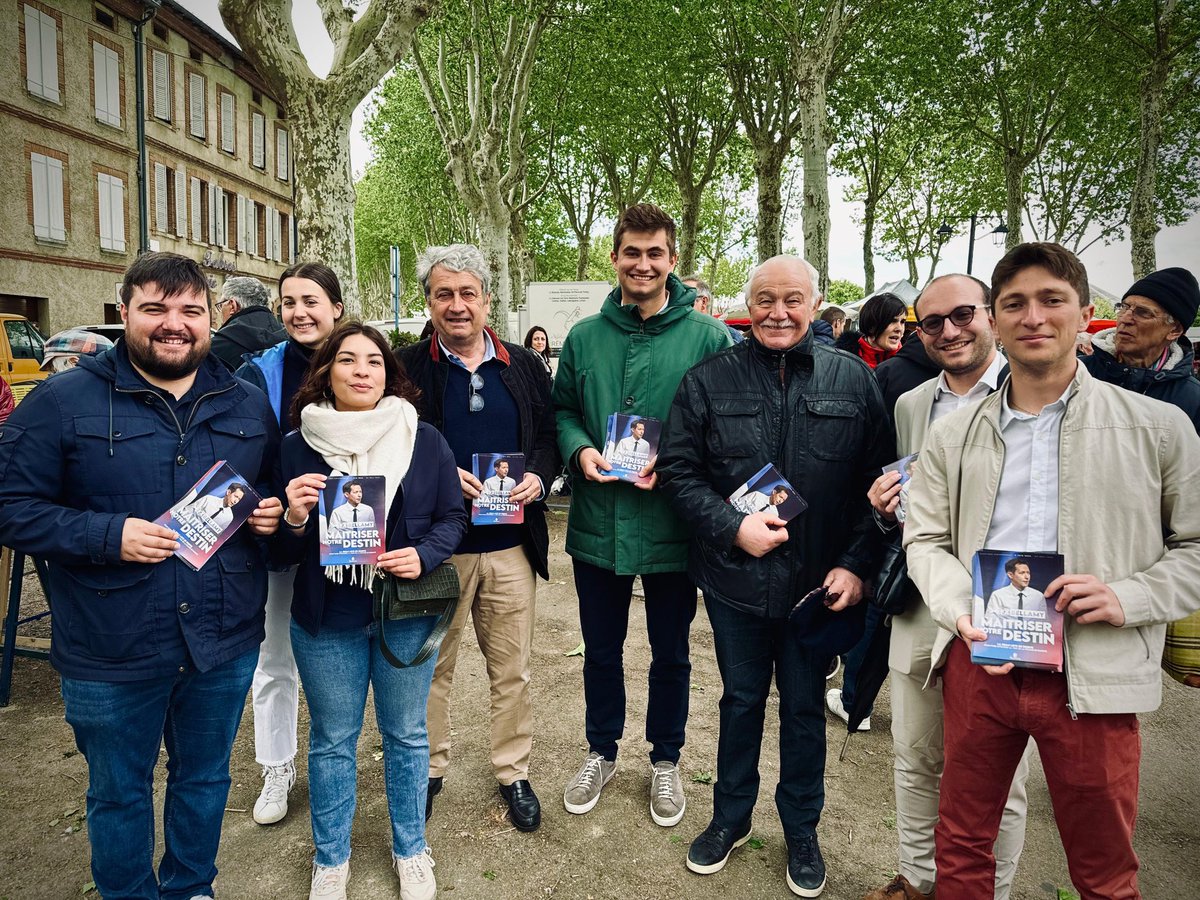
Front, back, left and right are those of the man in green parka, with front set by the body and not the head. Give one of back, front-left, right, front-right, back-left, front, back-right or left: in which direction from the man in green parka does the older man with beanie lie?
left

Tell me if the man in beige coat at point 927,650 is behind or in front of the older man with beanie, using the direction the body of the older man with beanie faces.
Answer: in front

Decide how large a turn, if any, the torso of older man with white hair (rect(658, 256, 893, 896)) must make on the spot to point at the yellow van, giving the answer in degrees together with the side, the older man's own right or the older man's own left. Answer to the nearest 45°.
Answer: approximately 135° to the older man's own right

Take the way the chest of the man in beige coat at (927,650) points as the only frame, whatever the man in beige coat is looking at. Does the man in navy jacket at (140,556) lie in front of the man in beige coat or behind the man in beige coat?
in front

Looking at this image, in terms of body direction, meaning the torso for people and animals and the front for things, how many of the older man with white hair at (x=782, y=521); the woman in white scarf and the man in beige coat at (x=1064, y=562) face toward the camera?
3

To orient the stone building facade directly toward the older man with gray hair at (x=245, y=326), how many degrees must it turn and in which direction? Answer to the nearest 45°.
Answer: approximately 45° to its right
